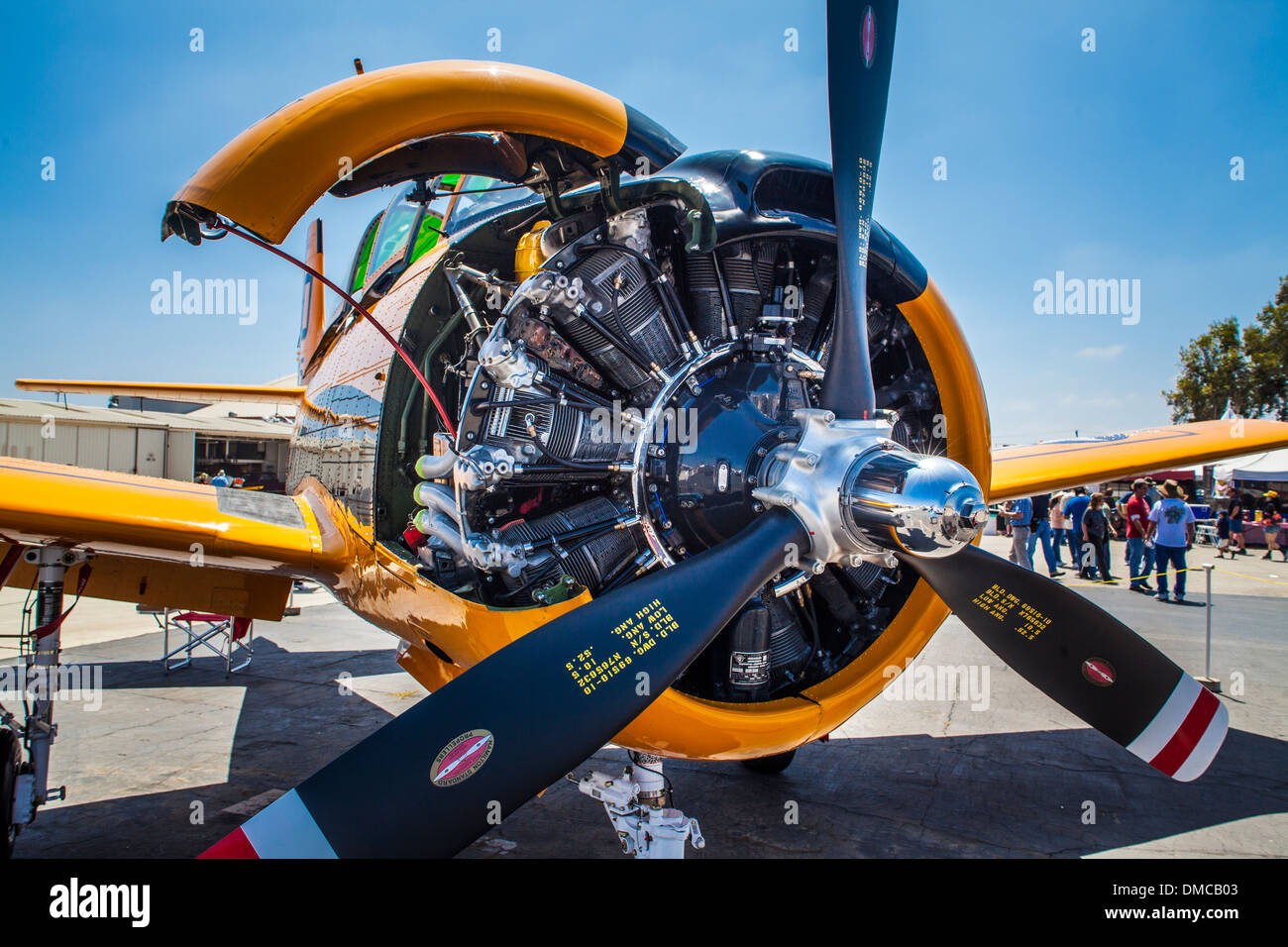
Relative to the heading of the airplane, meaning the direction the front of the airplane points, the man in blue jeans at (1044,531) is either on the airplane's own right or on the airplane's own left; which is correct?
on the airplane's own left

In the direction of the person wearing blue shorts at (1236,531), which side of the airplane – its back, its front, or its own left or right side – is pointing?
left

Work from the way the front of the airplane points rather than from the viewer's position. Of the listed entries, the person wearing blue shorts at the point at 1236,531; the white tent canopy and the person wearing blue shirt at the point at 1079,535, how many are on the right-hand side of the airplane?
0

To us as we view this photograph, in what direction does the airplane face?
facing the viewer and to the right of the viewer

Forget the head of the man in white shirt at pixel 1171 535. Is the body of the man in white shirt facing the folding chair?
no

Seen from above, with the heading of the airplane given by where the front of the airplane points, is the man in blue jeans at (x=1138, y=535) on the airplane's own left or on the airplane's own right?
on the airplane's own left

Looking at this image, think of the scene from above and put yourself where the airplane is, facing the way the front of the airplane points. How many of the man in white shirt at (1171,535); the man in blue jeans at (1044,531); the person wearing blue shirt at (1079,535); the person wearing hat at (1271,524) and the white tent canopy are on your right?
0
